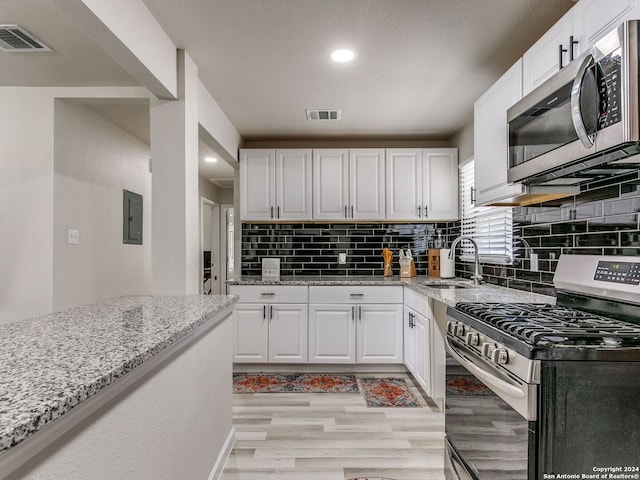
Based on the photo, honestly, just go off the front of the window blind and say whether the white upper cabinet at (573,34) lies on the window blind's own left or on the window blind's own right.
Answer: on the window blind's own left

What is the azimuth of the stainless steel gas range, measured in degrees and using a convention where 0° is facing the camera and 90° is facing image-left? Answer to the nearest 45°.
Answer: approximately 45°

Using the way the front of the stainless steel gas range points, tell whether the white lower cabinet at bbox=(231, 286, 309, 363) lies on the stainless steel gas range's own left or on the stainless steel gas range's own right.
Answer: on the stainless steel gas range's own right

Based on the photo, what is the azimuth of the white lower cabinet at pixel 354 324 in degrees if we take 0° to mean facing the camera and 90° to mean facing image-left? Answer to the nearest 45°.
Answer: approximately 0°

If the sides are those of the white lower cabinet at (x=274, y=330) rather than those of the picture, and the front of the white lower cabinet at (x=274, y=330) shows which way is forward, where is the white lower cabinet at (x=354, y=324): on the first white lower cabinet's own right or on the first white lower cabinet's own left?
on the first white lower cabinet's own left

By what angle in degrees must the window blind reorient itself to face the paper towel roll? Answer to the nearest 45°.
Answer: approximately 90° to its right

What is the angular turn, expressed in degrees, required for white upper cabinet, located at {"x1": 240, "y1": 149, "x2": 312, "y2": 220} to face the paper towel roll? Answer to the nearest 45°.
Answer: approximately 90° to its left

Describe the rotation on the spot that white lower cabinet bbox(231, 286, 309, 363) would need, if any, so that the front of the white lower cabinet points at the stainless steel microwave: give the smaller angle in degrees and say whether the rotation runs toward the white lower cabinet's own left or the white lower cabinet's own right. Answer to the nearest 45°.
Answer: approximately 45° to the white lower cabinet's own left

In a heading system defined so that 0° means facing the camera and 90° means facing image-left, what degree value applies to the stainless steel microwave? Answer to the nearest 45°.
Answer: approximately 45°

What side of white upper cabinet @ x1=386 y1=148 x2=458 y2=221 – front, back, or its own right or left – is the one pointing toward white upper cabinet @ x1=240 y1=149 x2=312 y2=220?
right
